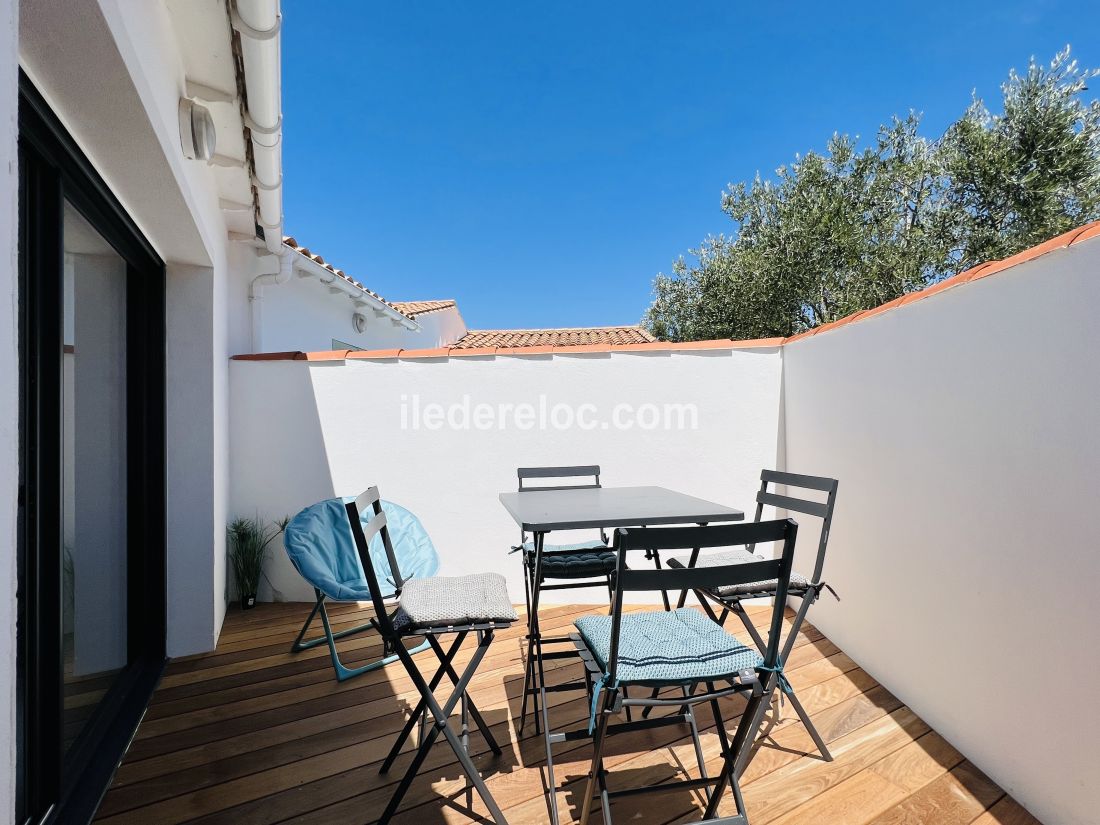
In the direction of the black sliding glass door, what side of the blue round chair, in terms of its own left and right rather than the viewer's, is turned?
right

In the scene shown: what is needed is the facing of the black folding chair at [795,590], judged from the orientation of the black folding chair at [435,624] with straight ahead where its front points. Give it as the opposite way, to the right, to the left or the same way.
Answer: the opposite way

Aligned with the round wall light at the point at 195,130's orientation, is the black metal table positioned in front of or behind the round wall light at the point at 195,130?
in front

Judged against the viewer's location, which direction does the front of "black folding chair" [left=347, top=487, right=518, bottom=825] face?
facing to the right of the viewer

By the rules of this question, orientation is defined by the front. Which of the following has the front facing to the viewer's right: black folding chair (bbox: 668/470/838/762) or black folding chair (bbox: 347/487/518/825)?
black folding chair (bbox: 347/487/518/825)

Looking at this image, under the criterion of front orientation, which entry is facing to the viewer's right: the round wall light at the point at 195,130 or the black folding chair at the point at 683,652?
the round wall light

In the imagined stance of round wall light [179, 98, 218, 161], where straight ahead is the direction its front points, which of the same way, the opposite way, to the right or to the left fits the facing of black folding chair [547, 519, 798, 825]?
to the left

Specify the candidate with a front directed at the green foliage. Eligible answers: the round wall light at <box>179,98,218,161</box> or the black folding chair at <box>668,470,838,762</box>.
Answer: the round wall light

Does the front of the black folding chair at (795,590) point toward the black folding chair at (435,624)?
yes

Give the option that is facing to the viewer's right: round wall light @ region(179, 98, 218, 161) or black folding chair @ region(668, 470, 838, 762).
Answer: the round wall light

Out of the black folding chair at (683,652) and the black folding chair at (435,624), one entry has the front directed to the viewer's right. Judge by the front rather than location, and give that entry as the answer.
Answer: the black folding chair at (435,624)

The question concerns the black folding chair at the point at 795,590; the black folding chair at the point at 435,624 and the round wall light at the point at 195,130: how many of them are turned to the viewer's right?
2

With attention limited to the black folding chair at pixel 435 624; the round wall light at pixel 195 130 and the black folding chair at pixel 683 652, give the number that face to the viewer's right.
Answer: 2

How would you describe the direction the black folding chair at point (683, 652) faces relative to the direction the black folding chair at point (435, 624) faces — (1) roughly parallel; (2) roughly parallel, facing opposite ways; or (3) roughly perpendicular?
roughly perpendicular

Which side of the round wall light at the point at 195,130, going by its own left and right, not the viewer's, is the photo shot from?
right

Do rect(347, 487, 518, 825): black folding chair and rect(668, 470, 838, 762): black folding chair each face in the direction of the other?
yes
